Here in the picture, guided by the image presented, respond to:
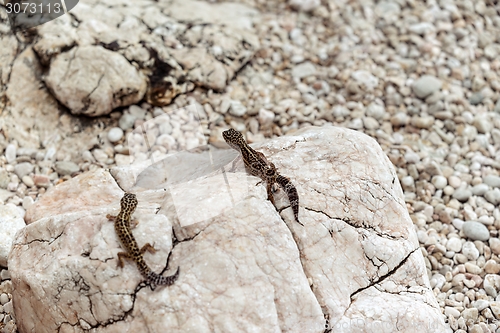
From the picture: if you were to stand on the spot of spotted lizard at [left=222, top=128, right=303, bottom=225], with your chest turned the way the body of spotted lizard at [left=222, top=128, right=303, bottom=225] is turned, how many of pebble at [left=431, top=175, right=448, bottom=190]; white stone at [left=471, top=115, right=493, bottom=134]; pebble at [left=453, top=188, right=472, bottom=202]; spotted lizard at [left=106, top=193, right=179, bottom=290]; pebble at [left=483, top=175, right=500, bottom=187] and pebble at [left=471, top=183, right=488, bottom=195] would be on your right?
5

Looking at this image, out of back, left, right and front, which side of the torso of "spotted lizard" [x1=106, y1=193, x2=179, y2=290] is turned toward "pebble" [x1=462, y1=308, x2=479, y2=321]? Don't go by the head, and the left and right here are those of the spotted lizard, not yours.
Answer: right

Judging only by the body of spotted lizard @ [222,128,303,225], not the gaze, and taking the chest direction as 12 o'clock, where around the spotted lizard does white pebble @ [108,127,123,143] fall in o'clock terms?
The white pebble is roughly at 12 o'clock from the spotted lizard.

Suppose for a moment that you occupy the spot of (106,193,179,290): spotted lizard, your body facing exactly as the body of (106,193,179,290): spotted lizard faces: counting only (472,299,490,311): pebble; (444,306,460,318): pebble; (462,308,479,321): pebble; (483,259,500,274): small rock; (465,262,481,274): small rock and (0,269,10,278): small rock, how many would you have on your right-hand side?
5

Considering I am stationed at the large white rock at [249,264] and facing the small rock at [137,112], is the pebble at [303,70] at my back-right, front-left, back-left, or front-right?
front-right

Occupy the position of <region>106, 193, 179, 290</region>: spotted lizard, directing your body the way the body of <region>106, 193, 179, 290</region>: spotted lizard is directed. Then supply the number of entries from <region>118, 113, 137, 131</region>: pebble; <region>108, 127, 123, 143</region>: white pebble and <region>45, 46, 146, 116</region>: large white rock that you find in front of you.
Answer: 3

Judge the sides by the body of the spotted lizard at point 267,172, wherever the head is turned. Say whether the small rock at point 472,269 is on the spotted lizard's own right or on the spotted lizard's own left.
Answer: on the spotted lizard's own right

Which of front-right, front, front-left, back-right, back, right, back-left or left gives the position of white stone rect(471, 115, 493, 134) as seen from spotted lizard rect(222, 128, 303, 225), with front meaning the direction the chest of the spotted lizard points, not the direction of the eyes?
right

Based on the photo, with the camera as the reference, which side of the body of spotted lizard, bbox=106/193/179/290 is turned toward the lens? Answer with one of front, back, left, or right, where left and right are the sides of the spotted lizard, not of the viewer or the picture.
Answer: back

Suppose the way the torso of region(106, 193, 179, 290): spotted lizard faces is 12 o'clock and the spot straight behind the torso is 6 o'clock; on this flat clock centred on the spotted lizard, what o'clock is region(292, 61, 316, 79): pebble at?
The pebble is roughly at 1 o'clock from the spotted lizard.

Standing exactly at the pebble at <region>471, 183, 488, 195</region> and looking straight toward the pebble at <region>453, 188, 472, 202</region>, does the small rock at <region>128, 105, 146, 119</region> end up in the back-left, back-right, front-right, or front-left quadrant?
front-right

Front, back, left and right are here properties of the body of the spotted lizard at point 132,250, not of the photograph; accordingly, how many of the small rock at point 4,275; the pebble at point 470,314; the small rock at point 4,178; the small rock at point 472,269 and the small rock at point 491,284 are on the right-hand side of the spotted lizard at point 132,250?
3

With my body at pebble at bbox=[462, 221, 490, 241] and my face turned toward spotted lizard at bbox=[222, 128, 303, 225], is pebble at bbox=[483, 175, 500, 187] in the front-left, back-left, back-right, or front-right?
back-right

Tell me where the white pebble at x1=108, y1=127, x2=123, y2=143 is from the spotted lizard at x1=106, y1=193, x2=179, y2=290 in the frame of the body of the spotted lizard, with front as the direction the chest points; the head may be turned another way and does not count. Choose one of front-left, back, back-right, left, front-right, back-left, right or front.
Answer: front

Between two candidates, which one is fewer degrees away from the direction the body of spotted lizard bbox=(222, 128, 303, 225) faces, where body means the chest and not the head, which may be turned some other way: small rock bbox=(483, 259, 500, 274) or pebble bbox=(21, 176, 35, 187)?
the pebble

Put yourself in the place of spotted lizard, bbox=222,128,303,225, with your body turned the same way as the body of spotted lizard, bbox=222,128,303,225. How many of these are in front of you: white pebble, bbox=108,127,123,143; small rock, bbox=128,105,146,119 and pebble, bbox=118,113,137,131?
3

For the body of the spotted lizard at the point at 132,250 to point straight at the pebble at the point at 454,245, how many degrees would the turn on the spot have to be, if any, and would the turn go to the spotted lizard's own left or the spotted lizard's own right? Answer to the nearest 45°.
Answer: approximately 90° to the spotted lizard's own right

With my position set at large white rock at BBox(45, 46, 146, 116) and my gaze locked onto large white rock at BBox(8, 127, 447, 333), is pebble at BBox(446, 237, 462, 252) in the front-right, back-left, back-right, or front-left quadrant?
front-left

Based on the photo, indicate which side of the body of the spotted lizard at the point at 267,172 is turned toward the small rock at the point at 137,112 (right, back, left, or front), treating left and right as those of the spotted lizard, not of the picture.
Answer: front
